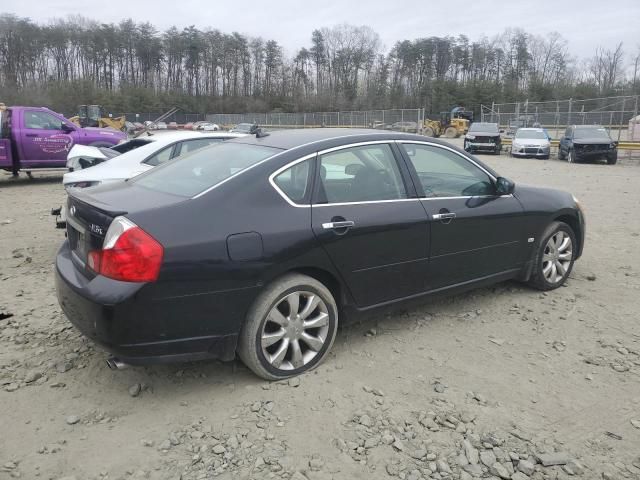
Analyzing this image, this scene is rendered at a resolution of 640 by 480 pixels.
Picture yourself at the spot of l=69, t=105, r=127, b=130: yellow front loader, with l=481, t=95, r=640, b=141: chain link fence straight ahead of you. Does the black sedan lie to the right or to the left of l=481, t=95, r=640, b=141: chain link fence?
right

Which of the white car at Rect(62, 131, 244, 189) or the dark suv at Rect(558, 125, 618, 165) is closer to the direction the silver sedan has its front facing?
the white car

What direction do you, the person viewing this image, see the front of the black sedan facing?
facing away from the viewer and to the right of the viewer

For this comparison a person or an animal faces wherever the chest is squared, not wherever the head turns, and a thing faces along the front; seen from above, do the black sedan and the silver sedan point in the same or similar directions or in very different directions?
very different directions

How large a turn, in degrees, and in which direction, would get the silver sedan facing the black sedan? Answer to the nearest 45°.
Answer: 0° — it already faces it

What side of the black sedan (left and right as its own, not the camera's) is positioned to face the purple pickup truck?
left

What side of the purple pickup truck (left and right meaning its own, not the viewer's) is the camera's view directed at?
right

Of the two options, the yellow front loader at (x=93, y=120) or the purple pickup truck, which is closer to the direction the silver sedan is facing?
the purple pickup truck

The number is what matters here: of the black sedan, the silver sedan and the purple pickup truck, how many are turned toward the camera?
1

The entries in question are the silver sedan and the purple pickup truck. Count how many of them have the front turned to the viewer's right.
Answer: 1

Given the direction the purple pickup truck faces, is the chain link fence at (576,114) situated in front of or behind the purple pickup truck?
in front

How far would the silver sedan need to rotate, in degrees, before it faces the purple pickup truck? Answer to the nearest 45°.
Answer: approximately 45° to its right

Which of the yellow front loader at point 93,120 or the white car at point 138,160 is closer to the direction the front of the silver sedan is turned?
the white car

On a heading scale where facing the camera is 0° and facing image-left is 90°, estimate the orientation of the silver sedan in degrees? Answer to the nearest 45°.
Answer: approximately 0°

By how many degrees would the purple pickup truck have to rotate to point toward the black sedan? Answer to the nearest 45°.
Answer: approximately 90° to its right
